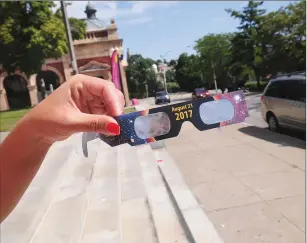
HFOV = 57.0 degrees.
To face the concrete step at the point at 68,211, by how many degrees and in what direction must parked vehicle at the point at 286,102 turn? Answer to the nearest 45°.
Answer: approximately 45° to its right

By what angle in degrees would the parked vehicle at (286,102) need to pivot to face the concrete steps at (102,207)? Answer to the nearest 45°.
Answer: approximately 45° to its right
